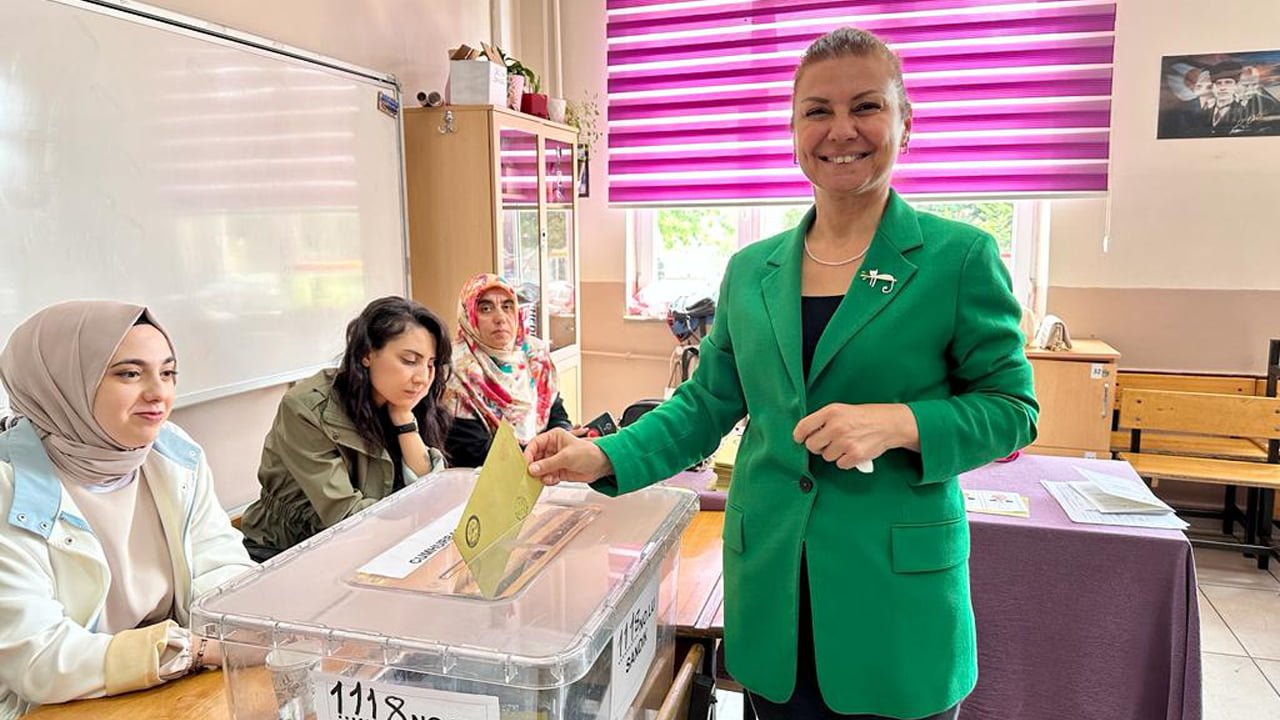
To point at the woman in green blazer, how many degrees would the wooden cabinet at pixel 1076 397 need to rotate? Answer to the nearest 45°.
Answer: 0° — it already faces them

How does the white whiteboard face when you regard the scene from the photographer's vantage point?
facing the viewer and to the right of the viewer

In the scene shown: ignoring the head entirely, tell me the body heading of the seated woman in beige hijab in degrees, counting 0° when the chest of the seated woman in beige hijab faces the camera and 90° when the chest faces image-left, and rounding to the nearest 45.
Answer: approximately 315°

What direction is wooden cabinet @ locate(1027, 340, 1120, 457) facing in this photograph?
toward the camera

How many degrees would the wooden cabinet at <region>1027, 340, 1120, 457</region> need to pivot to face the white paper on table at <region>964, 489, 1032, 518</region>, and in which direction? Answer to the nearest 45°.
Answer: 0° — it already faces it

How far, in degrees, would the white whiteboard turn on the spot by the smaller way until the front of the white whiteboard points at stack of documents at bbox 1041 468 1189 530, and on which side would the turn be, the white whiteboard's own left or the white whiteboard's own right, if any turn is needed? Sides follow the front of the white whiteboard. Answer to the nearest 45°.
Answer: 0° — it already faces it

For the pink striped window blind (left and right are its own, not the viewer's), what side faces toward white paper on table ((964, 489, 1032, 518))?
front

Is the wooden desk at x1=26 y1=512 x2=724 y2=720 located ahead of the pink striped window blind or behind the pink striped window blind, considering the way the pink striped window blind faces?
ahead

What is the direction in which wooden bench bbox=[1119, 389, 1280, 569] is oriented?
toward the camera

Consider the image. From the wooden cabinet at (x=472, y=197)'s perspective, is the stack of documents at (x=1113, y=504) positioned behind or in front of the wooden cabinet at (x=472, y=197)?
in front

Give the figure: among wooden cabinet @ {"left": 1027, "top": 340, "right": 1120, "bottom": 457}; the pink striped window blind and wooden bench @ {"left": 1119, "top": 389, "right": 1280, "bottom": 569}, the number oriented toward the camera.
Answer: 3

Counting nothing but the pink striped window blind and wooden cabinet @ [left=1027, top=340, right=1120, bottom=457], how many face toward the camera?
2
